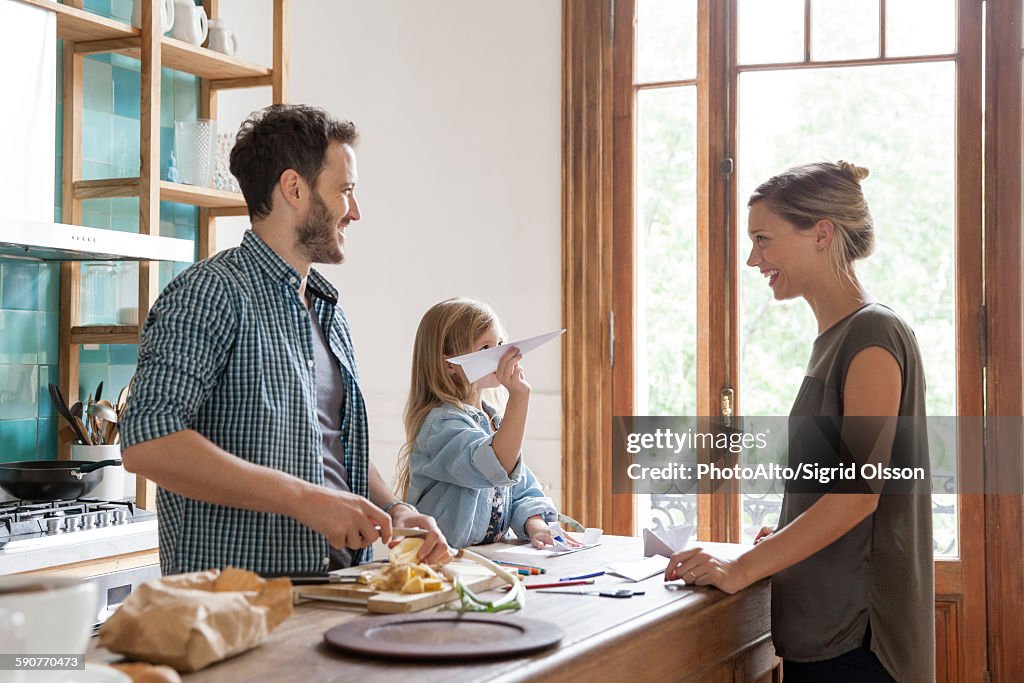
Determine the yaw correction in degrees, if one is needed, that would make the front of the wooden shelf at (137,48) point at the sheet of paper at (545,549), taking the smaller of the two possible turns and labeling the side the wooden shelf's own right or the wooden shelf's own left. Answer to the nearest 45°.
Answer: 0° — it already faces it

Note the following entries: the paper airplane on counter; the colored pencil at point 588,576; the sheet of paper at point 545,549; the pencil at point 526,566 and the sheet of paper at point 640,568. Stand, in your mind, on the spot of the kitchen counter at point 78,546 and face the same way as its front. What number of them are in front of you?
5

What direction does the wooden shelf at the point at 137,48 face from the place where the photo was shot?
facing the viewer and to the right of the viewer

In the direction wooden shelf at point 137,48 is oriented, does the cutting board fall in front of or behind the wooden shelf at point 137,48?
in front

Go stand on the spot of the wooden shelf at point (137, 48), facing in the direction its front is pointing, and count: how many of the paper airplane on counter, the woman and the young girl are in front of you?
3

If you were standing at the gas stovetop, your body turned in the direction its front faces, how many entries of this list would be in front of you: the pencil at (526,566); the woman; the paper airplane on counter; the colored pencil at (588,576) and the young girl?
5

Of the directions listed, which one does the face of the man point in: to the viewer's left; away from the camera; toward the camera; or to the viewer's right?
to the viewer's right

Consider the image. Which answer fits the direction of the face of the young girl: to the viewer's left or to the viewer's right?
to the viewer's right

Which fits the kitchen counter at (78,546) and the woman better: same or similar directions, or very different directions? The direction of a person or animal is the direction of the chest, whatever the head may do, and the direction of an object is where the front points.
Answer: very different directions

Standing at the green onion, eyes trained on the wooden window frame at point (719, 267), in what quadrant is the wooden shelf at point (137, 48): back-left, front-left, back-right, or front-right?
front-left

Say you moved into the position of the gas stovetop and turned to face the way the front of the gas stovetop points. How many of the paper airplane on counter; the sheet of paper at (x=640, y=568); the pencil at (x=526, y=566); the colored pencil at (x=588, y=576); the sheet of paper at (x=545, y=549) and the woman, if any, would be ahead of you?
6

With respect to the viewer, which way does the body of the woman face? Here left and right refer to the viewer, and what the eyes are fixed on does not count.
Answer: facing to the left of the viewer

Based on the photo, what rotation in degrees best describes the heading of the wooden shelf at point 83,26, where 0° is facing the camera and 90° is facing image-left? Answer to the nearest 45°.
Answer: approximately 315°

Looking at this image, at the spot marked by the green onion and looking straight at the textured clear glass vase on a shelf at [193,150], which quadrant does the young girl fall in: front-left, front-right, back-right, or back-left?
front-right
